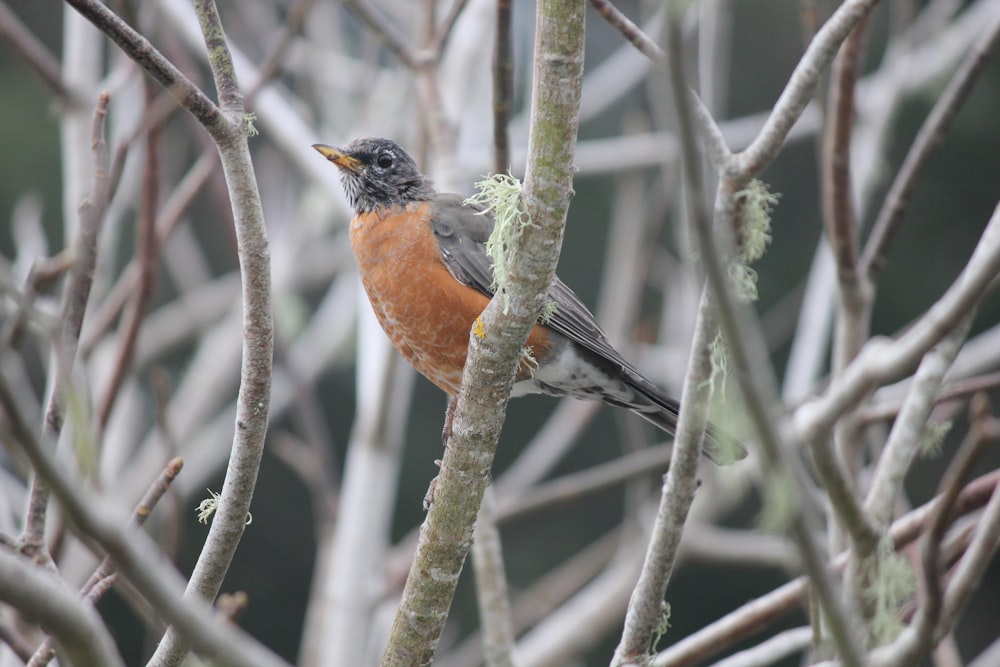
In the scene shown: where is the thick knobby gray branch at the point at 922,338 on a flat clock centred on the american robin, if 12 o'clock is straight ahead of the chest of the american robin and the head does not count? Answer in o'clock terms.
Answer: The thick knobby gray branch is roughly at 8 o'clock from the american robin.

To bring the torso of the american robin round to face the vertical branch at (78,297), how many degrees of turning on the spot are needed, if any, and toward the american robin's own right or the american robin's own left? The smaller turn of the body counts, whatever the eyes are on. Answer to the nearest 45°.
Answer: approximately 45° to the american robin's own right

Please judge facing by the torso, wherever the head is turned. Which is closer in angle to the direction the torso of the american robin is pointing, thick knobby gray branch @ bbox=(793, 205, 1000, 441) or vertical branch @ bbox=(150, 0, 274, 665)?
the vertical branch

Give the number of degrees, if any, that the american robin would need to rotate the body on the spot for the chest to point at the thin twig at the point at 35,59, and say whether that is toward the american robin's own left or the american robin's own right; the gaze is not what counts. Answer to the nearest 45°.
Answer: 0° — it already faces it

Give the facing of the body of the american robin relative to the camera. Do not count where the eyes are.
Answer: to the viewer's left

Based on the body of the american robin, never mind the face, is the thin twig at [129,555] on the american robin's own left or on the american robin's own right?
on the american robin's own left

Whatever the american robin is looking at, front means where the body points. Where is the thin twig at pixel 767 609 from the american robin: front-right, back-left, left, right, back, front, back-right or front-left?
back-left

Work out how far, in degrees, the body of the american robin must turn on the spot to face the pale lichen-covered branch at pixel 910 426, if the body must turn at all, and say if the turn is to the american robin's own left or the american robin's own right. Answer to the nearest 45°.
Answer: approximately 135° to the american robin's own left
